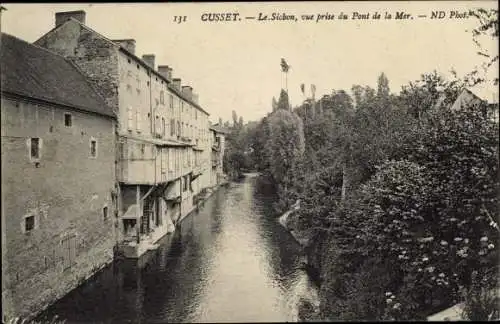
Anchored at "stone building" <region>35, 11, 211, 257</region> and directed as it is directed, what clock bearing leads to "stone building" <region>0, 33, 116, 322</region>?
"stone building" <region>0, 33, 116, 322</region> is roughly at 4 o'clock from "stone building" <region>35, 11, 211, 257</region>.

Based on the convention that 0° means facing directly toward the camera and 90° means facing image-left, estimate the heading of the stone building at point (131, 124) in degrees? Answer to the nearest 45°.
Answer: approximately 270°

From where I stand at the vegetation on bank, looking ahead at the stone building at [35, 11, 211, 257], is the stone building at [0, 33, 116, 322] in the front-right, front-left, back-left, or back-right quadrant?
front-left
